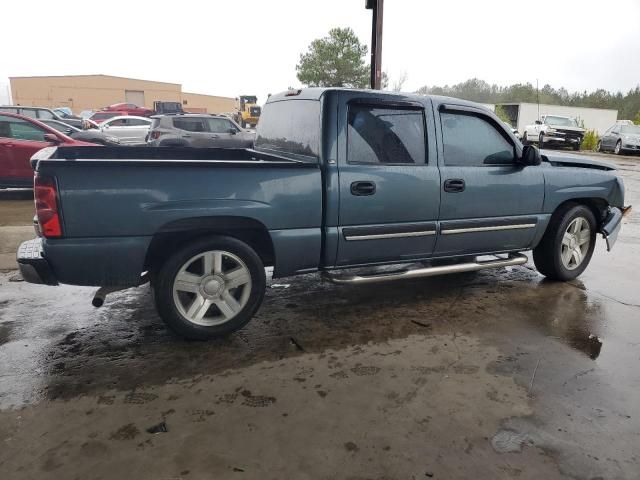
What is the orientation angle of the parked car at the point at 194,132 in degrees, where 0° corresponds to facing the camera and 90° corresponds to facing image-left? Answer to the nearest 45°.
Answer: approximately 270°

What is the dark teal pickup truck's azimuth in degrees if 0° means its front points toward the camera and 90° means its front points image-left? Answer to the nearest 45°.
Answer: approximately 225°

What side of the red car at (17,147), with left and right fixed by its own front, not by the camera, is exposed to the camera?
right

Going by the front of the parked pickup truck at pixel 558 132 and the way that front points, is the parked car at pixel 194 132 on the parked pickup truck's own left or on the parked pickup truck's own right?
on the parked pickup truck's own right

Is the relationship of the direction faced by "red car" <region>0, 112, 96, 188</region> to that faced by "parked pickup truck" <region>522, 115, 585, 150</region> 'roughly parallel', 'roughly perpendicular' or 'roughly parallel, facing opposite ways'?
roughly perpendicular

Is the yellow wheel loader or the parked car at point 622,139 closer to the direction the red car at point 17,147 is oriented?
the parked car
